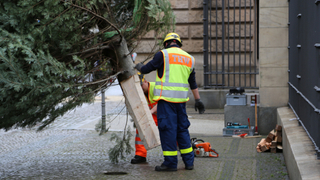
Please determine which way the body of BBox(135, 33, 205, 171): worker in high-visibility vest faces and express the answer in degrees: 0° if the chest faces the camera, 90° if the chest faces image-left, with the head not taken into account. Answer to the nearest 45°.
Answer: approximately 135°

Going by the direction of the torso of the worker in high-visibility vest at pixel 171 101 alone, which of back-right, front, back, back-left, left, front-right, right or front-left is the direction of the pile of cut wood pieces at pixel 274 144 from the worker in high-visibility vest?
right
